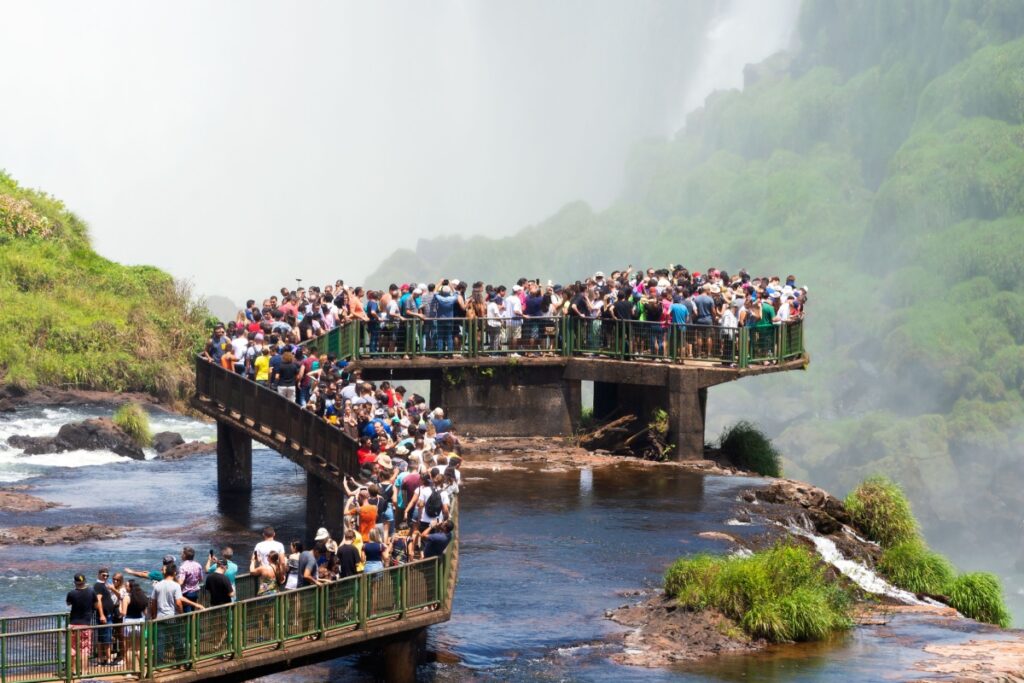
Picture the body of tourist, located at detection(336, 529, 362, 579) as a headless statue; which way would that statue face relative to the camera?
away from the camera
